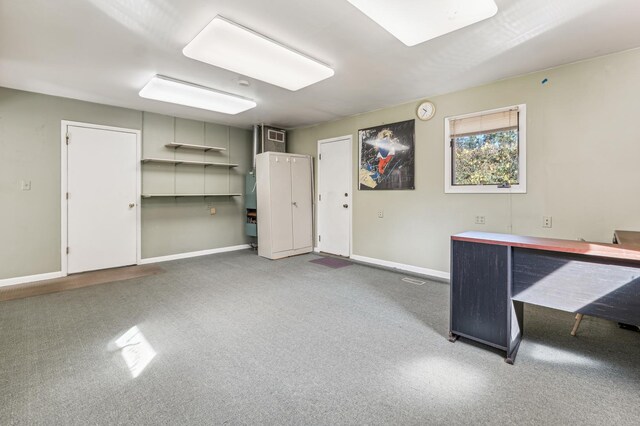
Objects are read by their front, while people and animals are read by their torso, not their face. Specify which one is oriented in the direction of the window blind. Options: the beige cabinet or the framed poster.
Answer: the beige cabinet

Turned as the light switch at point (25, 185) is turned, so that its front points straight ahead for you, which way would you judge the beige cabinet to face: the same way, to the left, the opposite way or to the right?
the same way

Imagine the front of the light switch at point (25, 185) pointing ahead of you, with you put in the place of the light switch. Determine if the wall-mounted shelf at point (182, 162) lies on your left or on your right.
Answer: on your left

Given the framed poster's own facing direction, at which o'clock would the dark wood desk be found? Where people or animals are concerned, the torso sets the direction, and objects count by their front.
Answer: The dark wood desk is roughly at 10 o'clock from the framed poster.

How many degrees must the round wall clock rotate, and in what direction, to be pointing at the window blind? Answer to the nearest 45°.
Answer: approximately 90° to its left

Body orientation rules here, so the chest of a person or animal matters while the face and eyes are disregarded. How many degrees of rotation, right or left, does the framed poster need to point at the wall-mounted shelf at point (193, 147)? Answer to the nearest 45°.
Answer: approximately 45° to its right

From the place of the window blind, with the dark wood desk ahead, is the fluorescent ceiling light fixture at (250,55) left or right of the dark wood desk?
right

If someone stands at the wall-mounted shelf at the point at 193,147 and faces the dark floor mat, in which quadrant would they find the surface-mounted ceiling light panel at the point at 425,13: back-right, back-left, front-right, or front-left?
front-right

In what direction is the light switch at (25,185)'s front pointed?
toward the camera

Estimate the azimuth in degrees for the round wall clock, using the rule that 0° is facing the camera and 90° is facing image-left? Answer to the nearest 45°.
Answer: approximately 45°

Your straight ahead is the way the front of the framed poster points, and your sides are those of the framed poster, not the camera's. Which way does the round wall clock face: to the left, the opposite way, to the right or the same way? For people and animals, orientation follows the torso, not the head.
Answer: the same way

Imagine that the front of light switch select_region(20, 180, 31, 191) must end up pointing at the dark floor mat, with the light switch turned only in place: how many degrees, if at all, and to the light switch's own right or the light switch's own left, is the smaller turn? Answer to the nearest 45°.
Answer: approximately 45° to the light switch's own left

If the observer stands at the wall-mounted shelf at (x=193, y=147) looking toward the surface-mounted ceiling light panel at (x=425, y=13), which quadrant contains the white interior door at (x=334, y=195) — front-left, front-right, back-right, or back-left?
front-left

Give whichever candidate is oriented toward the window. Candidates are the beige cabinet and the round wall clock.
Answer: the beige cabinet

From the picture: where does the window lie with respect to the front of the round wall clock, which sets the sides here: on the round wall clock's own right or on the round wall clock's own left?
on the round wall clock's own left

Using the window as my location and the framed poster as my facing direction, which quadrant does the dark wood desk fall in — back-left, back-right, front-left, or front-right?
back-left

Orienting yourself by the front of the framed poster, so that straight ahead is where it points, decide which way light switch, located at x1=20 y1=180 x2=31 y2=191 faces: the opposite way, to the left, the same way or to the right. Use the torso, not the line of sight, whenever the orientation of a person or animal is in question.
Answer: to the left

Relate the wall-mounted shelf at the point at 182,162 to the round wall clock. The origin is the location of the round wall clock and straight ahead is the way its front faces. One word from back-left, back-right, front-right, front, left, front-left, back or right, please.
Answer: front-right
